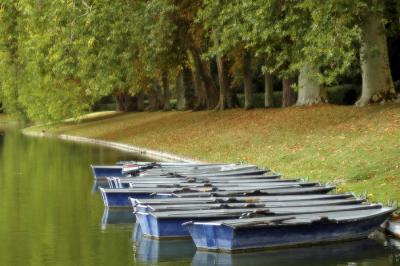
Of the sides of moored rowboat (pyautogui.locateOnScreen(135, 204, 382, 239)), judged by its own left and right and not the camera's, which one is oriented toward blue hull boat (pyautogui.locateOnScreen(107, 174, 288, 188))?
left
